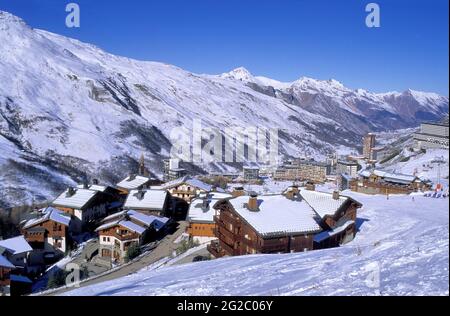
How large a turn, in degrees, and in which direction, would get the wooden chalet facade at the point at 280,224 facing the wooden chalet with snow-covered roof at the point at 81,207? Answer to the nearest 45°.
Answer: approximately 90° to its right

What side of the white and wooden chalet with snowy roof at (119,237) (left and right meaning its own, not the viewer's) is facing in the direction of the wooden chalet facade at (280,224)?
left

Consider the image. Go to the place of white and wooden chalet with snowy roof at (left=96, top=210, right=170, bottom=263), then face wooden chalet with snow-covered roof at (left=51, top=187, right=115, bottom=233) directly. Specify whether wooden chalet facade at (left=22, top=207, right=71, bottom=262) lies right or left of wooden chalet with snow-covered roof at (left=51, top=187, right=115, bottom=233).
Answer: left

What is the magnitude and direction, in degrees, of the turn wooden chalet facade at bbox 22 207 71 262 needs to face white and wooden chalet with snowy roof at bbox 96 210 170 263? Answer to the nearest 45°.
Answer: approximately 45° to its left
